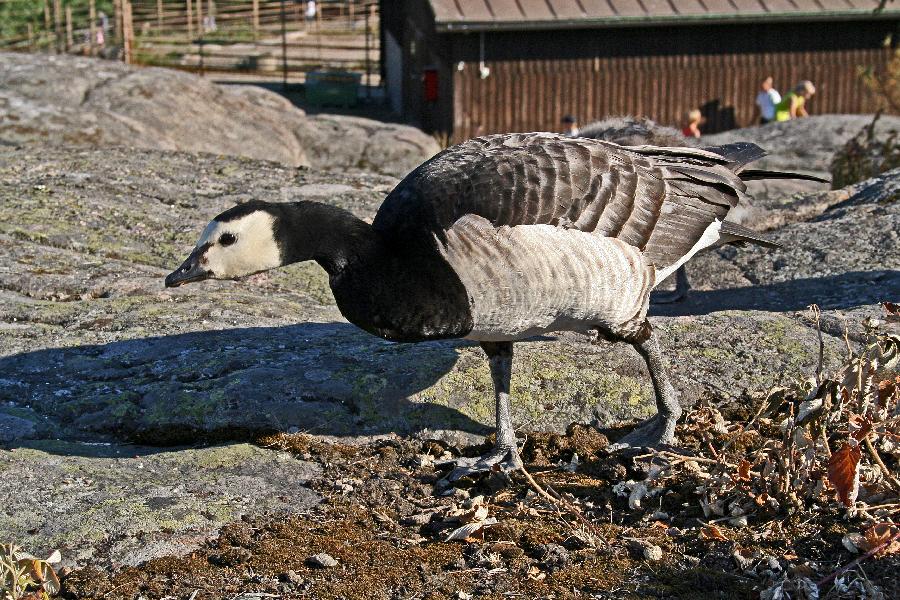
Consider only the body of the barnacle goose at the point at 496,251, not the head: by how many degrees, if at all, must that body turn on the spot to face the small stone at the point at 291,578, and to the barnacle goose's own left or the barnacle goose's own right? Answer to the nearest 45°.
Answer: approximately 45° to the barnacle goose's own left

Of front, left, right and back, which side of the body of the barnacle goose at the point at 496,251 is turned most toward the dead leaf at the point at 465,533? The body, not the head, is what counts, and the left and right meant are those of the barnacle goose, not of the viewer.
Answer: left

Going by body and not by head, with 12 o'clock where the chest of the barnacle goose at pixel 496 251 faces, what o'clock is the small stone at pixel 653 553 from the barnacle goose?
The small stone is roughly at 8 o'clock from the barnacle goose.

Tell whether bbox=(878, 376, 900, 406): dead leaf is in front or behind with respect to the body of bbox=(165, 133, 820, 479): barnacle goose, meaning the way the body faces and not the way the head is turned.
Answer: behind

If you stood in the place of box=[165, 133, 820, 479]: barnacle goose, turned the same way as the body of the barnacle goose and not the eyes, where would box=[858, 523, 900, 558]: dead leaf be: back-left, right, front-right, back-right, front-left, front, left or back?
back-left

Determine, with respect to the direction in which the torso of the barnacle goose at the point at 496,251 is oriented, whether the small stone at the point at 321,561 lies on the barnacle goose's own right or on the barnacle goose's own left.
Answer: on the barnacle goose's own left

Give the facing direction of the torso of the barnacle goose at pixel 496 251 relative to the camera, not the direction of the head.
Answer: to the viewer's left

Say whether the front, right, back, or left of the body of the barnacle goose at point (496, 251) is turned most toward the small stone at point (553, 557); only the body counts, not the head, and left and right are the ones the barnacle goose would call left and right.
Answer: left

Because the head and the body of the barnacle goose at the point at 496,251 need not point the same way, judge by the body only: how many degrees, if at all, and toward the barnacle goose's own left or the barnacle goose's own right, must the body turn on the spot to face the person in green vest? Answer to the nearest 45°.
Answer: approximately 90° to the barnacle goose's own right
